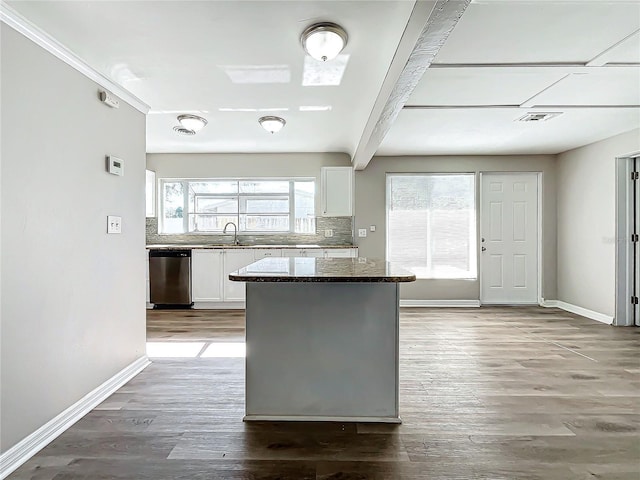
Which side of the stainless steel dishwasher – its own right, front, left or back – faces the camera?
front

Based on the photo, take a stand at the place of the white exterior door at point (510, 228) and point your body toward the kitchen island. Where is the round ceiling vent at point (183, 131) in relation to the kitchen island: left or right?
right

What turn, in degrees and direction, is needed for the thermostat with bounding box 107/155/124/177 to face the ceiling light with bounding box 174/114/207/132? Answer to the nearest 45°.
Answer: approximately 90° to its left

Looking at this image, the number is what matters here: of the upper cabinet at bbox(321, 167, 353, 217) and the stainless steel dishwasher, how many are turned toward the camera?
2

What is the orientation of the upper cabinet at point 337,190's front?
toward the camera

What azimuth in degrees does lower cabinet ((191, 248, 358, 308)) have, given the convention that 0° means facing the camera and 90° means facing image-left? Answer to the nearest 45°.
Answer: approximately 0°

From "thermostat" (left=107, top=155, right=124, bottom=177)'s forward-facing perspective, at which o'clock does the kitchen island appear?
The kitchen island is roughly at 12 o'clock from the thermostat.

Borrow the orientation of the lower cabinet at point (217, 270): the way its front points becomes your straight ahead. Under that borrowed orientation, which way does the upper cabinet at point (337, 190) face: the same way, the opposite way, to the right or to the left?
the same way

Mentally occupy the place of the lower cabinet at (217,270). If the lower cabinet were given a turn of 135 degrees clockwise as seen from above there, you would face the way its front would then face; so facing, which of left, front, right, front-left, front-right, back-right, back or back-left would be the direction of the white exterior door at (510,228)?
back-right

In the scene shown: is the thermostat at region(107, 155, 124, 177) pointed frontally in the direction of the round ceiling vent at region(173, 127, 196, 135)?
no

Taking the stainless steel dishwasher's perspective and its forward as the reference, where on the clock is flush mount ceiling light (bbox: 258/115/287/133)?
The flush mount ceiling light is roughly at 11 o'clock from the stainless steel dishwasher.

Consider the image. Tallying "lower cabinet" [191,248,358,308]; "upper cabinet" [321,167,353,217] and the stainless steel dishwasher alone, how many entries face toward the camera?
3

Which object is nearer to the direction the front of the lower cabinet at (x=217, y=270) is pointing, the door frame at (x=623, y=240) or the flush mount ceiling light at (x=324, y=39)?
the flush mount ceiling light

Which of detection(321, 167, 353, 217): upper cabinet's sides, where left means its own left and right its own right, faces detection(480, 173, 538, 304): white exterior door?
left

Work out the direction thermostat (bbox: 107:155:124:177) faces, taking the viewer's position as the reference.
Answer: facing the viewer and to the right of the viewer

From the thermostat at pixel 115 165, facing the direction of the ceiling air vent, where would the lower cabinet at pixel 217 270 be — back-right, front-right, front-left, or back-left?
front-left
